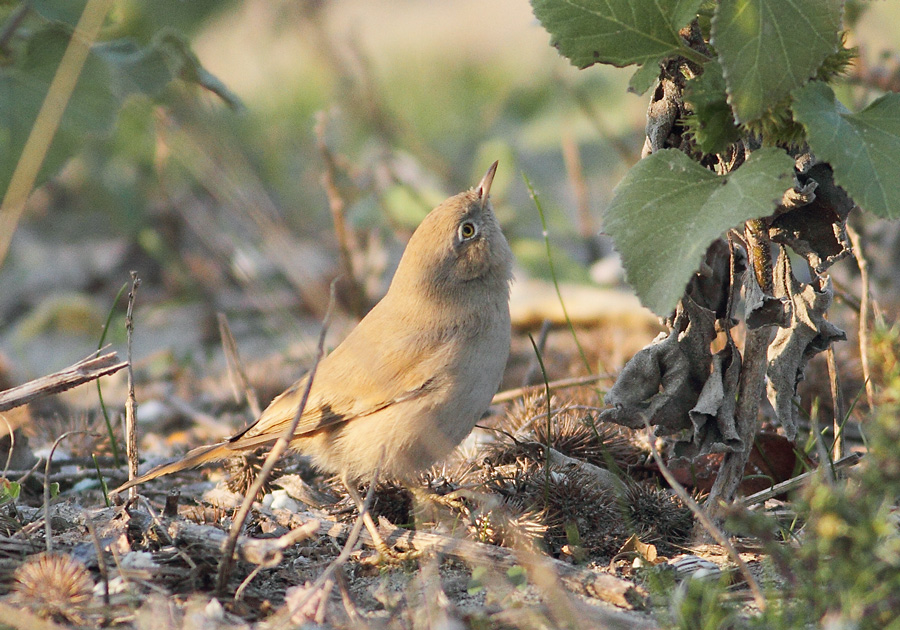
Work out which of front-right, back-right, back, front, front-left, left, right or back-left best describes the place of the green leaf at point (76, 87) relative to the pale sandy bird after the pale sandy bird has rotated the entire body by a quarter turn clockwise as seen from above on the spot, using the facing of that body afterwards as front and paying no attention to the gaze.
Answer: right

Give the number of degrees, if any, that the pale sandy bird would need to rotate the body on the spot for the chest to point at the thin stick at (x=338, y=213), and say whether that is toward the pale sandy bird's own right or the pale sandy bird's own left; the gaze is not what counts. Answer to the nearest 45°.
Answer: approximately 90° to the pale sandy bird's own left

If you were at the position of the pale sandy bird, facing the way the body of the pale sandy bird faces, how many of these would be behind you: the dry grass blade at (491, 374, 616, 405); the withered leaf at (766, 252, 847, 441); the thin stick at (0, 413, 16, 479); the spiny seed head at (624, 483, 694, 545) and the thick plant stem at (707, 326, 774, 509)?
1

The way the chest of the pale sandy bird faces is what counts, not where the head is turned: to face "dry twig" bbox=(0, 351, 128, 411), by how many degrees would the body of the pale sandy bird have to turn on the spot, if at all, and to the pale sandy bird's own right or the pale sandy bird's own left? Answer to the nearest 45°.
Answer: approximately 135° to the pale sandy bird's own right

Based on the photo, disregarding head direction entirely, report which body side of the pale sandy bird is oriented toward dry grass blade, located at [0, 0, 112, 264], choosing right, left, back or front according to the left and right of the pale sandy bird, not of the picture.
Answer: back

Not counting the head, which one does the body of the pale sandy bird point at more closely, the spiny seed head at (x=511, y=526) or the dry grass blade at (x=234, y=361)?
the spiny seed head

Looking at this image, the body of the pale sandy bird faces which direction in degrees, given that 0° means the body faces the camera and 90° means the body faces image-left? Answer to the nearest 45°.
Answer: approximately 270°

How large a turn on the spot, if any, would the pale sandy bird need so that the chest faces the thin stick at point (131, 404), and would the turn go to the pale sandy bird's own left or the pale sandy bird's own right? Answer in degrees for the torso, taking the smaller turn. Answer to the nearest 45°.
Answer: approximately 135° to the pale sandy bird's own right
